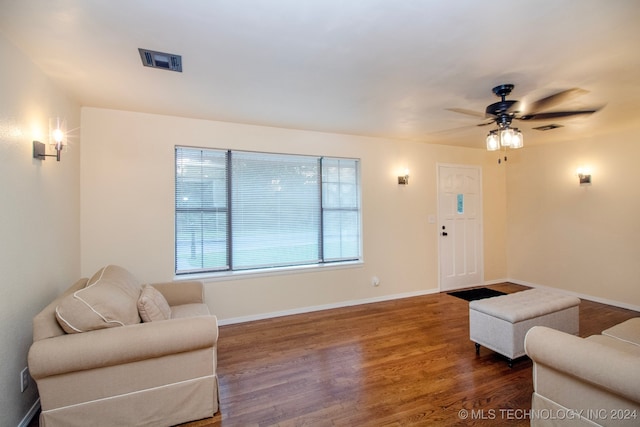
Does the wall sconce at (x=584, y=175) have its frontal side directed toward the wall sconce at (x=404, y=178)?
yes

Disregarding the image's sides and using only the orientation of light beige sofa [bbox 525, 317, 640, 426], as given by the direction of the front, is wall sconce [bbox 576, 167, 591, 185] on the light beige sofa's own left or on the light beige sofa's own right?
on the light beige sofa's own right

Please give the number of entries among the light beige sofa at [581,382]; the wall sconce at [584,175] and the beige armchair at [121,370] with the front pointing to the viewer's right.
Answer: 1

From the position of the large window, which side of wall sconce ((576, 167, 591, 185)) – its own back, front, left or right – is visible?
front

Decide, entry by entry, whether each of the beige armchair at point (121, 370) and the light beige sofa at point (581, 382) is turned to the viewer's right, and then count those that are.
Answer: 1

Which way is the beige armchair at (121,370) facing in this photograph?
to the viewer's right

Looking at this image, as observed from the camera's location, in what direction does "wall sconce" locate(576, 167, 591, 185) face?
facing the viewer and to the left of the viewer

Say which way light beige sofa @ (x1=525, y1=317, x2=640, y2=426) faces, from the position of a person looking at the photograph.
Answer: facing away from the viewer and to the left of the viewer

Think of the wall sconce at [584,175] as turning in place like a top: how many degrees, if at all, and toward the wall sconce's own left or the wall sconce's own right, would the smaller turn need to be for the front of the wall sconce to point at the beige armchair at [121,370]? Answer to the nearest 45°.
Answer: approximately 45° to the wall sconce's own left

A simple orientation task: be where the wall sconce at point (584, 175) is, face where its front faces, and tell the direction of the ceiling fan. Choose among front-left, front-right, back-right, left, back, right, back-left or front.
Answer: front-left

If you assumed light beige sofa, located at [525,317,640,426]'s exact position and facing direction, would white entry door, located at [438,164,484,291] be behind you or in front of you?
in front

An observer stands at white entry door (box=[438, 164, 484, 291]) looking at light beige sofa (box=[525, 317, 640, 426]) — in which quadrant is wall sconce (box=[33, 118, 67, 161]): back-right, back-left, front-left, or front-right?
front-right

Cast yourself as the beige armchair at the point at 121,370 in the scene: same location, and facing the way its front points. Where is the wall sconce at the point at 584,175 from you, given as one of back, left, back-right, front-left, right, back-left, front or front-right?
front
